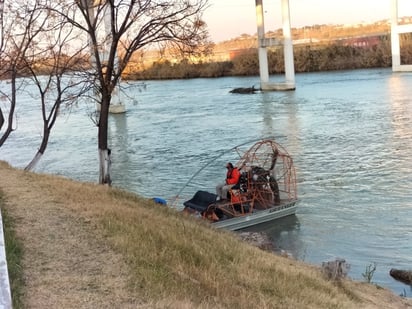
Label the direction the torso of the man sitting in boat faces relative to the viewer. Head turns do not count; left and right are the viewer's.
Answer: facing to the left of the viewer
